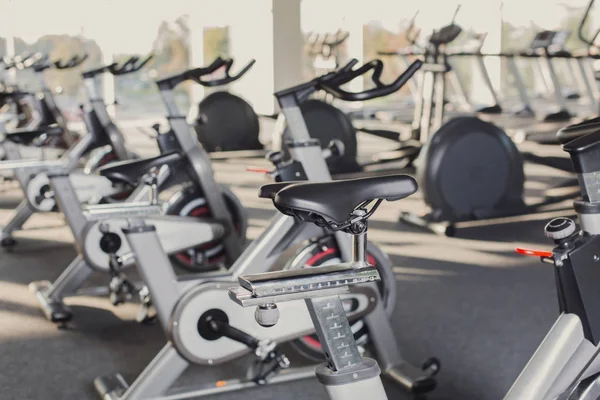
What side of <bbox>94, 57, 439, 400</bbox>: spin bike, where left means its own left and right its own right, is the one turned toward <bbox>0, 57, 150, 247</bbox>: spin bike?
left

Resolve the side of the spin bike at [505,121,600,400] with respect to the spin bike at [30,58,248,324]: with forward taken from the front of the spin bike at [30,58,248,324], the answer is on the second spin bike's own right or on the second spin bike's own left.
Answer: on the second spin bike's own right

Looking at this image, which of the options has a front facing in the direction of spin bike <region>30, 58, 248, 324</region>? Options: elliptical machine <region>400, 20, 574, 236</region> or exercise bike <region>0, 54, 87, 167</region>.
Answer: the elliptical machine

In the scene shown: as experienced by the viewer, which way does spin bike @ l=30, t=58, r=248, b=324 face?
facing away from the viewer and to the right of the viewer

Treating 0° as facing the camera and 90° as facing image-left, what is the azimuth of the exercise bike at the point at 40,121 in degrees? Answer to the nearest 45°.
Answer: approximately 225°

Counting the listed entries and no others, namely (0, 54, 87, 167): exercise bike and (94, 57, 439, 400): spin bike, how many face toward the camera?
0
